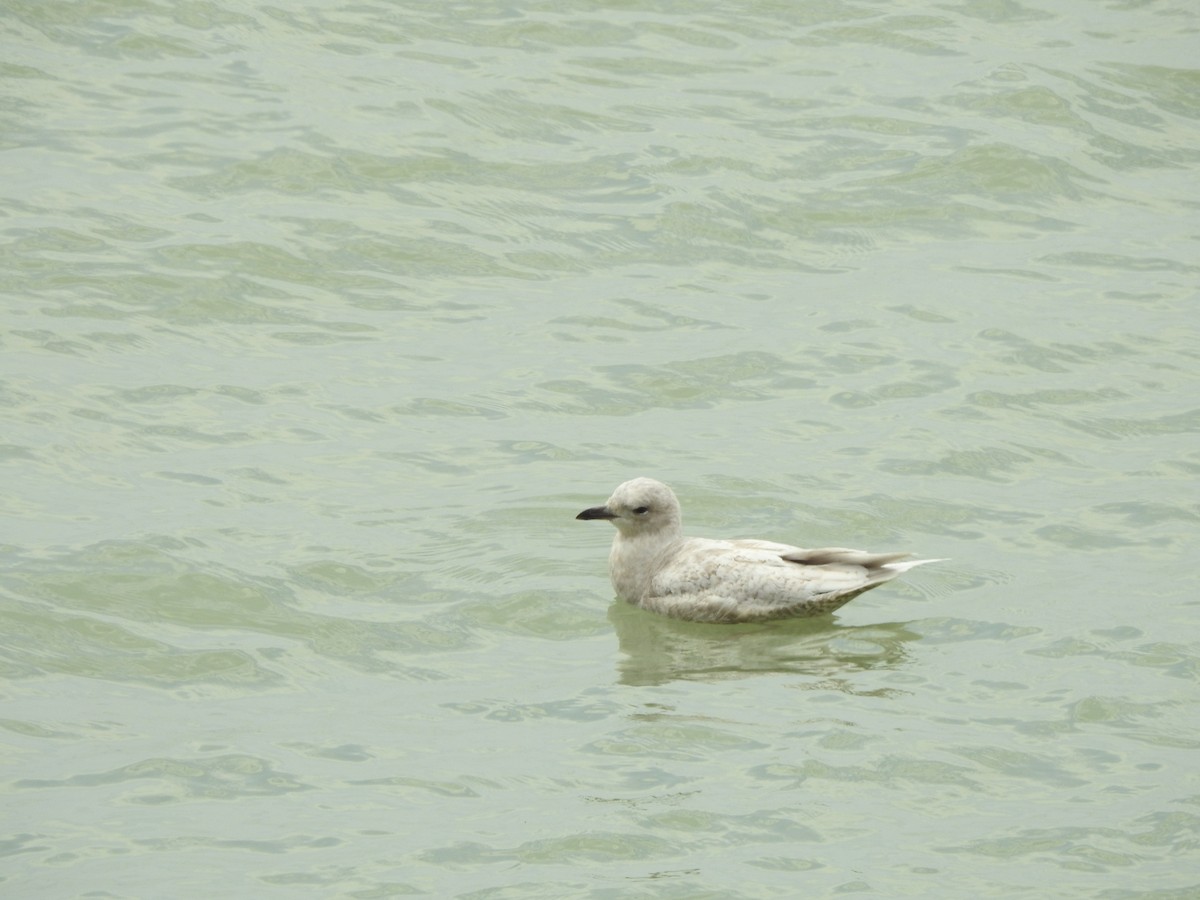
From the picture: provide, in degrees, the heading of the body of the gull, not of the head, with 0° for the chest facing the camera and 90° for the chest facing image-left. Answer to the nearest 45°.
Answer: approximately 90°
